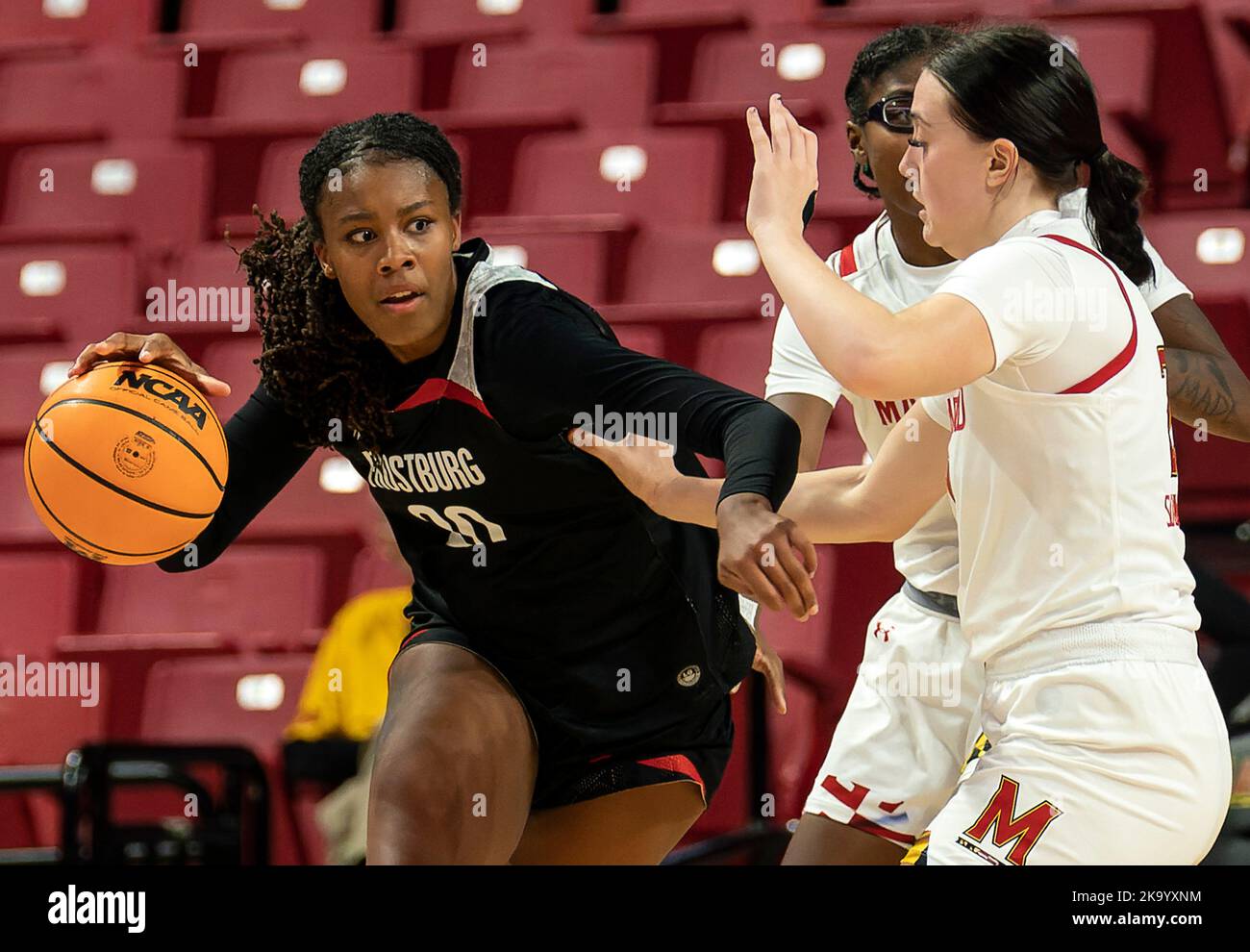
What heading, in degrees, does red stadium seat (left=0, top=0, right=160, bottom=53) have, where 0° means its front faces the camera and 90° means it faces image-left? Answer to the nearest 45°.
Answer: approximately 0°

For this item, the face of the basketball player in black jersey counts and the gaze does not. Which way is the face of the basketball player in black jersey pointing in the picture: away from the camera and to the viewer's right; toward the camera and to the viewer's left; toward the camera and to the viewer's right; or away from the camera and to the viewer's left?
toward the camera and to the viewer's right

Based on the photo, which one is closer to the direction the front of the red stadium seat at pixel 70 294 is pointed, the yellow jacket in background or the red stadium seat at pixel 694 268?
the yellow jacket in background

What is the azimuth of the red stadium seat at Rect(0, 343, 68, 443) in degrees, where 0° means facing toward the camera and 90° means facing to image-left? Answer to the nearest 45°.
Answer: approximately 0°

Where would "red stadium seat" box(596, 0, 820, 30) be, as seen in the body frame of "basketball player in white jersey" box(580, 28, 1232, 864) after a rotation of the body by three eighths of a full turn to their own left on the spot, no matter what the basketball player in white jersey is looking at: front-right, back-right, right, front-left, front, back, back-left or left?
back-left

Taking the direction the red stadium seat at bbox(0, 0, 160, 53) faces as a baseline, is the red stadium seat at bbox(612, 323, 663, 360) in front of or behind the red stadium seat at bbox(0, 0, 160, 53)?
in front

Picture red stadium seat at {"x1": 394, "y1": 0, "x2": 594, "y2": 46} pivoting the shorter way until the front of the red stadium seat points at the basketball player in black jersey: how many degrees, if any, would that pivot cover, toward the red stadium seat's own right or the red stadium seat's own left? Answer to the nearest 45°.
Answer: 0° — it already faces them

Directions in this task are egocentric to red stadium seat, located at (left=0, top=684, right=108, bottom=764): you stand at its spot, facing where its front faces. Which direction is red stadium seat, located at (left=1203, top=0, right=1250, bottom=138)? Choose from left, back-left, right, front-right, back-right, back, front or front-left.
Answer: left

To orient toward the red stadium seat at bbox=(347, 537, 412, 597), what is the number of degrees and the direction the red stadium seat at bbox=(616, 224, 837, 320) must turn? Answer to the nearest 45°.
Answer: approximately 45° to its right

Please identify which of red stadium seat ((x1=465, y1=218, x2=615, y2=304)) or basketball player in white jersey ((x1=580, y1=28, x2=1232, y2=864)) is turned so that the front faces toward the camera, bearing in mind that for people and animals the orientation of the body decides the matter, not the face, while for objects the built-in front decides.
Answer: the red stadium seat

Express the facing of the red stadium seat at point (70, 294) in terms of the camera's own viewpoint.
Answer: facing the viewer

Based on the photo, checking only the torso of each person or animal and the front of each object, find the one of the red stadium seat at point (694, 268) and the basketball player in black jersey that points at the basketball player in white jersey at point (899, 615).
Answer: the red stadium seat

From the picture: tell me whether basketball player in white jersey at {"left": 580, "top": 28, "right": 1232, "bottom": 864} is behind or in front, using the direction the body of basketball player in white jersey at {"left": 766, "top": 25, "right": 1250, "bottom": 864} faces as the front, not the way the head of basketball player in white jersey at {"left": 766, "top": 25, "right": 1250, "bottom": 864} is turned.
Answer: in front

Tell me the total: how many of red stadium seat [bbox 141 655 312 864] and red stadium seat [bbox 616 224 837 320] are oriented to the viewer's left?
0

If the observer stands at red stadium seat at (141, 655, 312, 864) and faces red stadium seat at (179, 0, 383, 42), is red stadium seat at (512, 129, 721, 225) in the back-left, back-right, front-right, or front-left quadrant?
front-right

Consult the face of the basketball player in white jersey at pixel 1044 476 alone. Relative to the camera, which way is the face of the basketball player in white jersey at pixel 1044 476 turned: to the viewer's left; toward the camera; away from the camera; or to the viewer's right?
to the viewer's left
